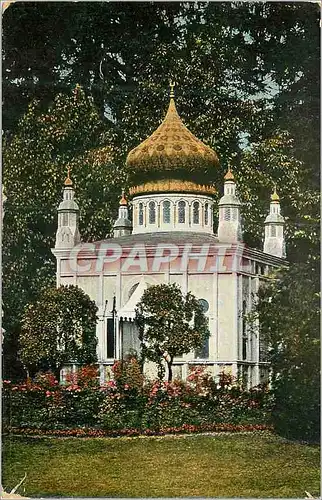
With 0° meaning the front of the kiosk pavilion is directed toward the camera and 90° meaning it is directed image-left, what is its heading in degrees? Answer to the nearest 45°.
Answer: approximately 0°

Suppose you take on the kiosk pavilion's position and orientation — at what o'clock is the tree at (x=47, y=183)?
The tree is roughly at 3 o'clock from the kiosk pavilion.

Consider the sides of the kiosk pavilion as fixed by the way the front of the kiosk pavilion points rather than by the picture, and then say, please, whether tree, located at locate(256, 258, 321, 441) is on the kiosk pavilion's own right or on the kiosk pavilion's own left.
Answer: on the kiosk pavilion's own left
